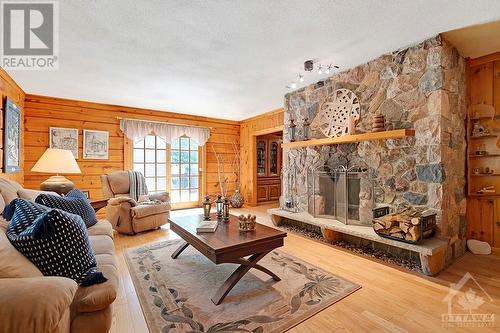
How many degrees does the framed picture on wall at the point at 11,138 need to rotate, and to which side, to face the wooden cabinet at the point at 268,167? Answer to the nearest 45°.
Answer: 0° — it already faces it

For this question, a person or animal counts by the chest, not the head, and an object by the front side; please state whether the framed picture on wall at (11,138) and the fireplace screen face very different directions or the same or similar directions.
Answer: very different directions

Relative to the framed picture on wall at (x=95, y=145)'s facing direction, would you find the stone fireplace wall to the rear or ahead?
ahead

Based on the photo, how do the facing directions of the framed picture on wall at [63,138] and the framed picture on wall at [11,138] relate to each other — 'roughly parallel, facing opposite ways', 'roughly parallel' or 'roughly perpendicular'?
roughly perpendicular

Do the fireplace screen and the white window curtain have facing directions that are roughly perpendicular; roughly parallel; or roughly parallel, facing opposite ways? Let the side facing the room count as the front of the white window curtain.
roughly perpendicular

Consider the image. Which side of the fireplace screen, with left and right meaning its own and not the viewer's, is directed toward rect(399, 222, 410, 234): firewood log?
left

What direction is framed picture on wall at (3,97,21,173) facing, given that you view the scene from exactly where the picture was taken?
facing to the right of the viewer

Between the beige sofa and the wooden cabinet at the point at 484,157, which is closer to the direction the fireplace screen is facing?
the beige sofa

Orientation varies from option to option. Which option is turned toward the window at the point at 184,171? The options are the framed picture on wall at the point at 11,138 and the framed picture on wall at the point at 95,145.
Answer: the framed picture on wall at the point at 11,138

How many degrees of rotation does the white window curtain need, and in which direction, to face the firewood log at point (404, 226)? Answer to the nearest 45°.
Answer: approximately 45° to its left

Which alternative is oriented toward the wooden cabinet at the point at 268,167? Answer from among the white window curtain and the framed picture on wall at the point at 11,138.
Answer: the framed picture on wall

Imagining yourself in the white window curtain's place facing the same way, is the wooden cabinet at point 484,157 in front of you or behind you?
in front

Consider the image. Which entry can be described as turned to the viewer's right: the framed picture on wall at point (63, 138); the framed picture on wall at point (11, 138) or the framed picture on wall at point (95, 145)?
the framed picture on wall at point (11, 138)

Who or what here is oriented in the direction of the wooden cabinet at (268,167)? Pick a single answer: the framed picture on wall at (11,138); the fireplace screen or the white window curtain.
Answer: the framed picture on wall
